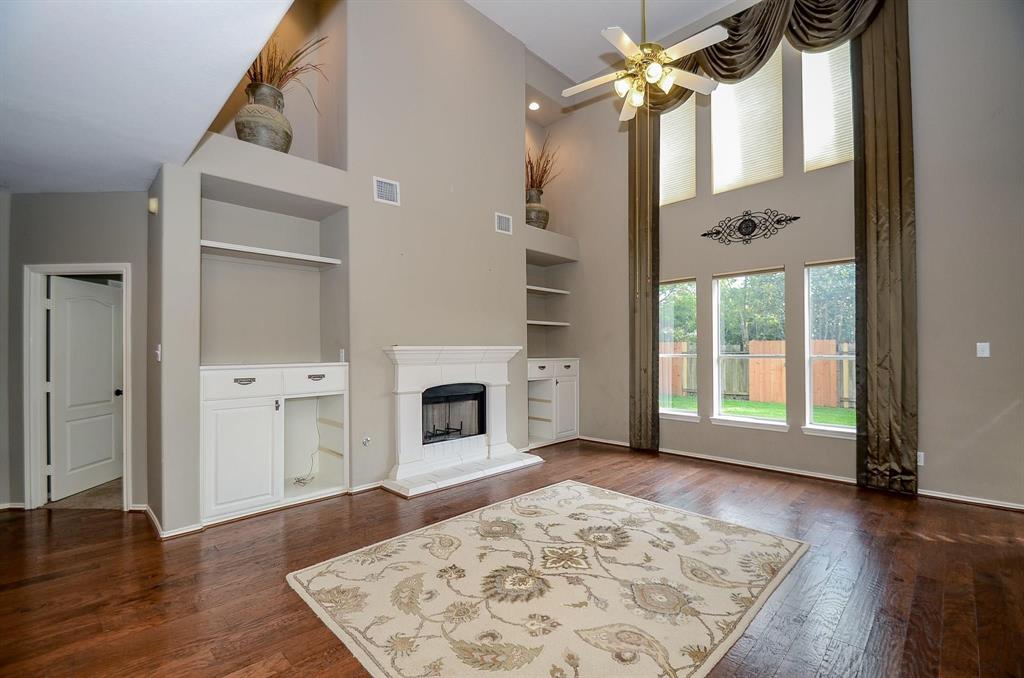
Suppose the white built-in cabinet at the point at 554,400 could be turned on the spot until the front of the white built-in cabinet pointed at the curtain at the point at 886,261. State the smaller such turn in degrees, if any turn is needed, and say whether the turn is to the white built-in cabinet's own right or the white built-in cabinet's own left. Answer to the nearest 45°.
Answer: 0° — it already faces it

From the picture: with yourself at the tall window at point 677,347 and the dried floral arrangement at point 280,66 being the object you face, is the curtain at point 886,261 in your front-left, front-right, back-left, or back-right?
back-left

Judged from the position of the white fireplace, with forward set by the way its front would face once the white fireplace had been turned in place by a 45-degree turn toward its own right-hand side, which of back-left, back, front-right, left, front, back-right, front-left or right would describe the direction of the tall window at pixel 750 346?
left

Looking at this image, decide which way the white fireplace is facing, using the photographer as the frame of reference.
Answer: facing the viewer and to the right of the viewer

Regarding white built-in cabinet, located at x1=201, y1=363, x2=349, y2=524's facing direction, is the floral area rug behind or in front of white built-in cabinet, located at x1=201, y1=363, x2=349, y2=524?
in front

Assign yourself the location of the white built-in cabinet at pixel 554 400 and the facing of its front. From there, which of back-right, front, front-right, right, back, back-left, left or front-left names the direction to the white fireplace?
right

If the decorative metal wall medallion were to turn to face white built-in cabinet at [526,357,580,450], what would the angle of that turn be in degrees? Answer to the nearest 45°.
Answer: approximately 45° to its right

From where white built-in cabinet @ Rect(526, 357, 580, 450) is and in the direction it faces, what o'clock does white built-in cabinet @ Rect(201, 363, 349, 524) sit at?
white built-in cabinet @ Rect(201, 363, 349, 524) is roughly at 3 o'clock from white built-in cabinet @ Rect(526, 357, 580, 450).

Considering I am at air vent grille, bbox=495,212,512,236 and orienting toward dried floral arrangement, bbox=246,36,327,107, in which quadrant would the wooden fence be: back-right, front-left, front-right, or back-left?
back-left

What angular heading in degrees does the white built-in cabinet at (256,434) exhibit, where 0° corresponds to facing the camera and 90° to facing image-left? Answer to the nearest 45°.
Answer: approximately 315°

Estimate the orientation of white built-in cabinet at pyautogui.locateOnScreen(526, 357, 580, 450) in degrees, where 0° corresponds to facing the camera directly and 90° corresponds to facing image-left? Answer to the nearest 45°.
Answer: approximately 315°

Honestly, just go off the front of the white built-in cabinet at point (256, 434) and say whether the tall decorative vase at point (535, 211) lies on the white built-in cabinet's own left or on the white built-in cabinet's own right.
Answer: on the white built-in cabinet's own left

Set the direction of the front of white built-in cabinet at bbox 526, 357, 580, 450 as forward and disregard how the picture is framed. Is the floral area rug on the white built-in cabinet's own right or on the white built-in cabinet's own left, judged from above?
on the white built-in cabinet's own right

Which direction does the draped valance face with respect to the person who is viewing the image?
facing the viewer and to the left of the viewer
